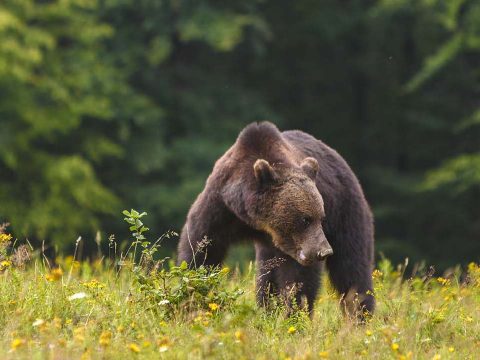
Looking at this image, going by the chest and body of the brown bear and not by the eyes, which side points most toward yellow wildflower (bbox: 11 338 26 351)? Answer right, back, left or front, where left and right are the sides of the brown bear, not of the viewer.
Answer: front

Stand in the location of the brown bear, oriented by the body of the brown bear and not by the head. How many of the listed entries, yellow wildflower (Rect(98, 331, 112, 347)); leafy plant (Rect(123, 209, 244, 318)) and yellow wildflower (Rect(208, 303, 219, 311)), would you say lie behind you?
0

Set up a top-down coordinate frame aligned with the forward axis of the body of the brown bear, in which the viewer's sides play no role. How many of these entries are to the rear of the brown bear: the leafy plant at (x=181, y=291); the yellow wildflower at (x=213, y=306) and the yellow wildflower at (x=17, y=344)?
0

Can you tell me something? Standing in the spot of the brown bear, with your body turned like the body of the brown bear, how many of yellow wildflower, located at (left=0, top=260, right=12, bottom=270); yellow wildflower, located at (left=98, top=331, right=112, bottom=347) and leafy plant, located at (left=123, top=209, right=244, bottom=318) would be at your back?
0

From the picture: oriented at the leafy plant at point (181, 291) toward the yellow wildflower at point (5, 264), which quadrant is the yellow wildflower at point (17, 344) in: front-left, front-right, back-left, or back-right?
front-left

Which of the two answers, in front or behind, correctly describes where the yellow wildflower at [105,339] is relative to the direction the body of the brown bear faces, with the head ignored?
in front

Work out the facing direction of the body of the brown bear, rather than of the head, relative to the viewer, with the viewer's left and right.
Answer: facing the viewer and to the left of the viewer

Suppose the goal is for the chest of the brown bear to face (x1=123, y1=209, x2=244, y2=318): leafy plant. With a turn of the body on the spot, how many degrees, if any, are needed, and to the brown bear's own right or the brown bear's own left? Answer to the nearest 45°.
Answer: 0° — it already faces it

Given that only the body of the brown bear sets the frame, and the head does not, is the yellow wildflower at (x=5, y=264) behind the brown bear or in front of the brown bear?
in front

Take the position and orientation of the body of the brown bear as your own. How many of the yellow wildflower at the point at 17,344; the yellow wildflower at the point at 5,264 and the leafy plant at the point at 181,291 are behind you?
0
